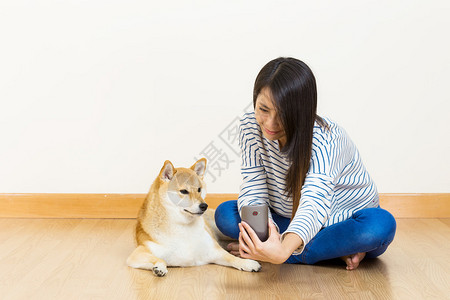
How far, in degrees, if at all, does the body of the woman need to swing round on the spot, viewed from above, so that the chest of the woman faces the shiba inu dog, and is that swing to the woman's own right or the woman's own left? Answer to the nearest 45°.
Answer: approximately 45° to the woman's own right

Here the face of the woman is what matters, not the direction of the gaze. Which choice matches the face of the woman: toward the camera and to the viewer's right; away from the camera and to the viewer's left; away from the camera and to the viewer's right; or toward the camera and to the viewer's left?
toward the camera and to the viewer's left

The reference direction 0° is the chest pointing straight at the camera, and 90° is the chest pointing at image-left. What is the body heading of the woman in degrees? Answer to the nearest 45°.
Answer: approximately 45°
